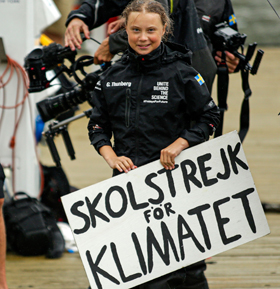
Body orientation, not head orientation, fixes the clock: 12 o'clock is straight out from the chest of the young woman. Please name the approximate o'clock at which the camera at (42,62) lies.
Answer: The camera is roughly at 5 o'clock from the young woman.

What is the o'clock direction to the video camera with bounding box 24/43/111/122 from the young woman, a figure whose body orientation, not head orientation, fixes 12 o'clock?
The video camera is roughly at 5 o'clock from the young woman.

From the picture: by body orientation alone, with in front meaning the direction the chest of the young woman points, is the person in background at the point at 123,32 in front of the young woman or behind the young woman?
behind

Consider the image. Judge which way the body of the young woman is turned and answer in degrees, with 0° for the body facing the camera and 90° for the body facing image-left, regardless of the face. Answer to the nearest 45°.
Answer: approximately 0°

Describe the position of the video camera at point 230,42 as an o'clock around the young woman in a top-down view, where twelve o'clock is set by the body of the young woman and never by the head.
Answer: The video camera is roughly at 7 o'clock from the young woman.
